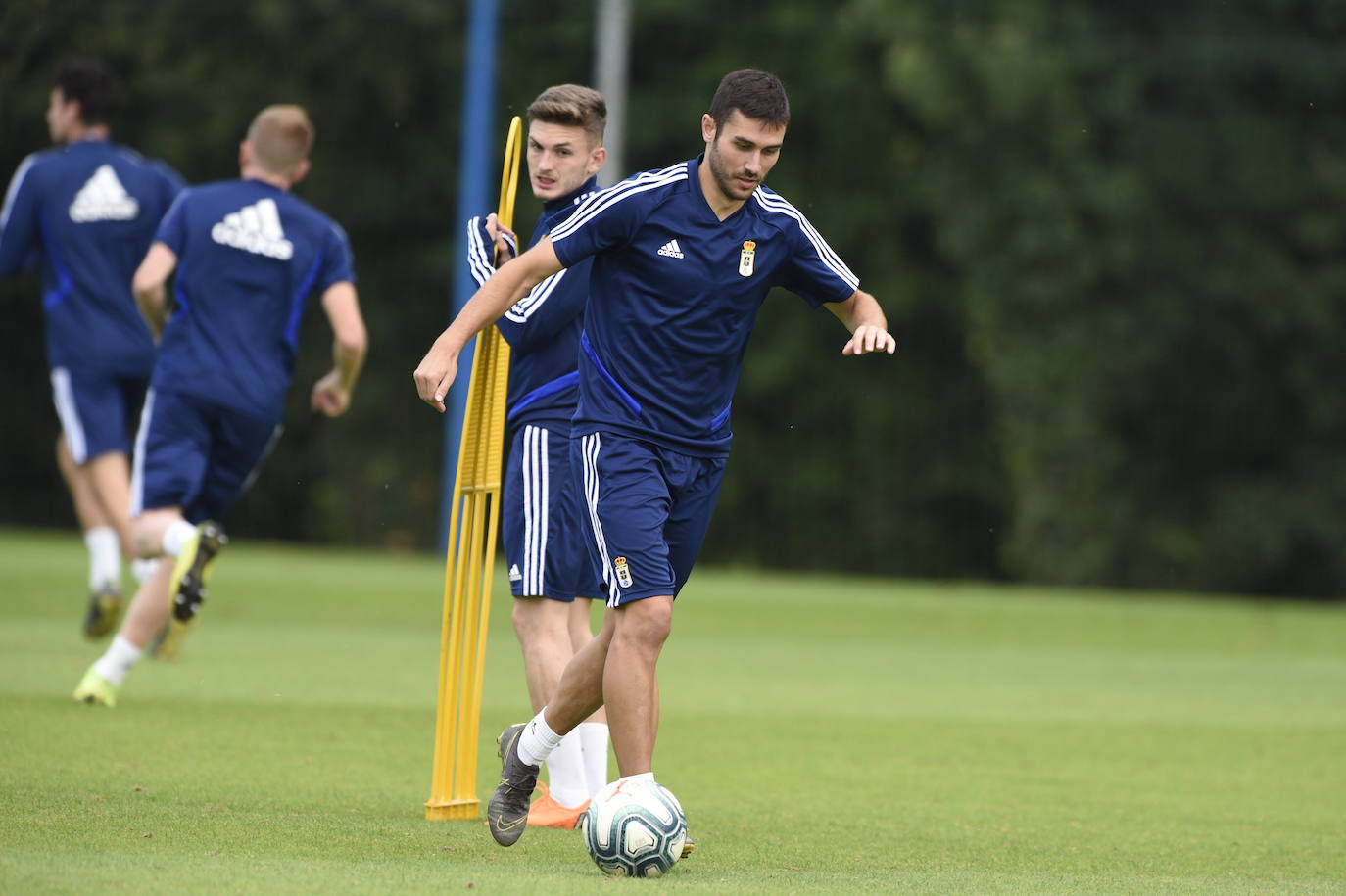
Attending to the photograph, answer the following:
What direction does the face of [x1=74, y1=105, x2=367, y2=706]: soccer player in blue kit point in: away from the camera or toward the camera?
away from the camera

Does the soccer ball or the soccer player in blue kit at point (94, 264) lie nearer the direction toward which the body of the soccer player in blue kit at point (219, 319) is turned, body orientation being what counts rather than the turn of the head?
the soccer player in blue kit

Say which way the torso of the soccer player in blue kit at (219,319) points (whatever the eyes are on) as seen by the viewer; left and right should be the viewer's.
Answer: facing away from the viewer

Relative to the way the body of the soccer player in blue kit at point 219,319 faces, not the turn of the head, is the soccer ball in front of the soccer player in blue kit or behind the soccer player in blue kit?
behind

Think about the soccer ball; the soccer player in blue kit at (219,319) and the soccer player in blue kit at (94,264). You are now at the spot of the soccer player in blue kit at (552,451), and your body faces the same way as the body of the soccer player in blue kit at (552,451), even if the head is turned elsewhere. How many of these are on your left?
1

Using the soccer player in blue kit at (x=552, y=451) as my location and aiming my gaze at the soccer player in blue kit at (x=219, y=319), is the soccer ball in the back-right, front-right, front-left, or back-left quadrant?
back-left

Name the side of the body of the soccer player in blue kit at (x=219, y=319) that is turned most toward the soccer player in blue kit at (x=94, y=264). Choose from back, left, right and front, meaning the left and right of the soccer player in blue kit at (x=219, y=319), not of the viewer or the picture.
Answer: front

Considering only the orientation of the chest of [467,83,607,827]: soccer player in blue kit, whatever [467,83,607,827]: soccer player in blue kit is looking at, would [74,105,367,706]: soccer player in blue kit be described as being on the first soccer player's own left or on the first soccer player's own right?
on the first soccer player's own right

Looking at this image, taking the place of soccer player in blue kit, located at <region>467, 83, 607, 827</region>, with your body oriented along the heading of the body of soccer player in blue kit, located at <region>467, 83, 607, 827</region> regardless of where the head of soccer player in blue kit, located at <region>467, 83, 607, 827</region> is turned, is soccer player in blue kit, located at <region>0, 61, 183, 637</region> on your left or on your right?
on your right
